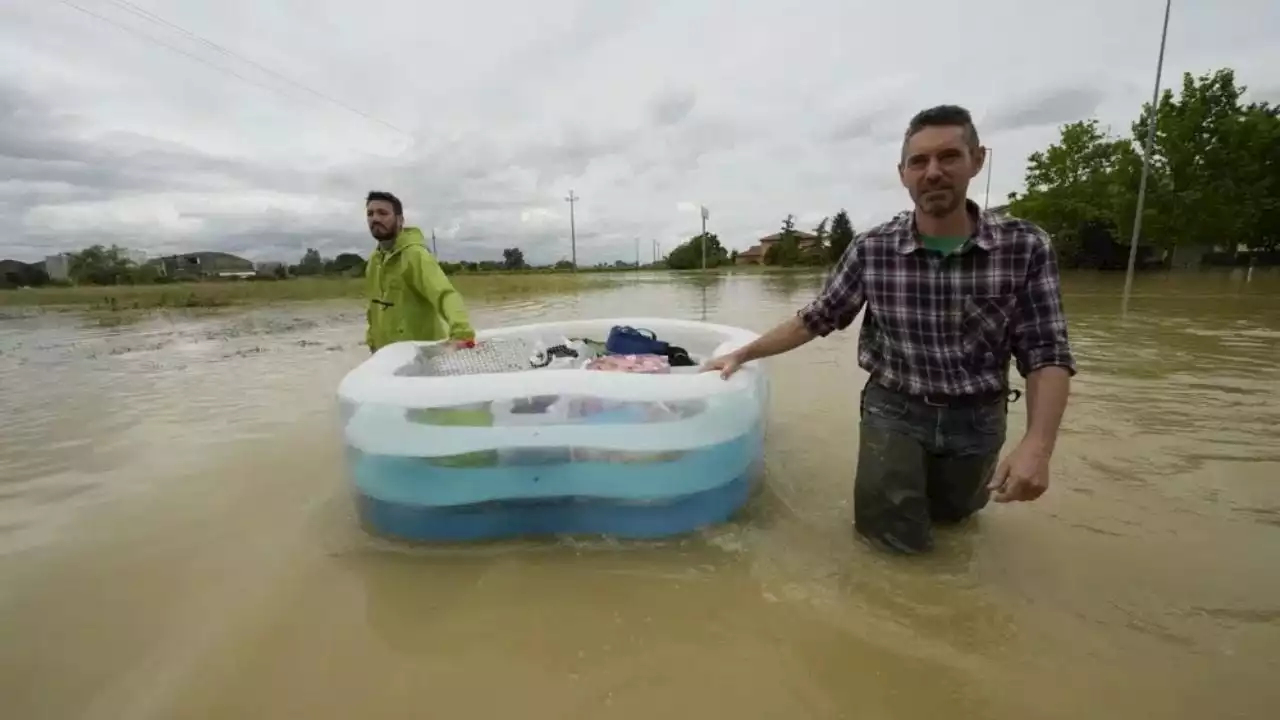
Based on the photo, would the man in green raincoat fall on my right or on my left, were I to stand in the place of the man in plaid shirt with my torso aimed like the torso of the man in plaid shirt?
on my right

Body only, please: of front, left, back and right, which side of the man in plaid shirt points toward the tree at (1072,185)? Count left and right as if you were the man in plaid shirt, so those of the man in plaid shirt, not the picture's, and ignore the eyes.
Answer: back

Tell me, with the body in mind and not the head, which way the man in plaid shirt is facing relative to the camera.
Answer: toward the camera

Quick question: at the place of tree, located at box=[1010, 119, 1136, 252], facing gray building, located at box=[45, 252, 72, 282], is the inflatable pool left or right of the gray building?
left

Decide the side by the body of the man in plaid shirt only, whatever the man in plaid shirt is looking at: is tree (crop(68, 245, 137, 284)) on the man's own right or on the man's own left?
on the man's own right

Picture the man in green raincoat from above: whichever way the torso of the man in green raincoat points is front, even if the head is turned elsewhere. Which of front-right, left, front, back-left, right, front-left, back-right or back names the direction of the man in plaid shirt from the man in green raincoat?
left
